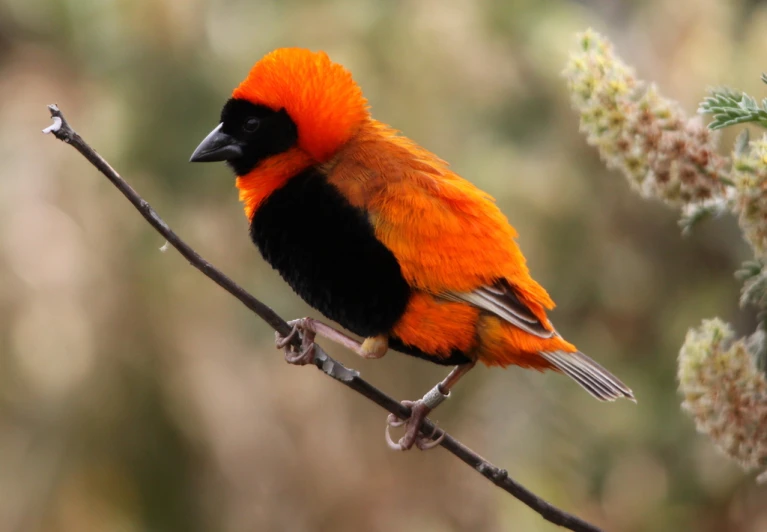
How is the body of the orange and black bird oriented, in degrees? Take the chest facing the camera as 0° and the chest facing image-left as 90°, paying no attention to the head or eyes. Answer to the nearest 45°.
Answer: approximately 90°

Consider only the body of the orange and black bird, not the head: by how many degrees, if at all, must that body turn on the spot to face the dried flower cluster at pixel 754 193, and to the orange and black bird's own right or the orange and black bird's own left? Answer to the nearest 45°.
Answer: approximately 135° to the orange and black bird's own left

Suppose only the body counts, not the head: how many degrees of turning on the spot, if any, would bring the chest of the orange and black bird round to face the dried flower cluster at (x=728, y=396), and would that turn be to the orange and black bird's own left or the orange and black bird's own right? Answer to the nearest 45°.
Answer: approximately 135° to the orange and black bird's own left
